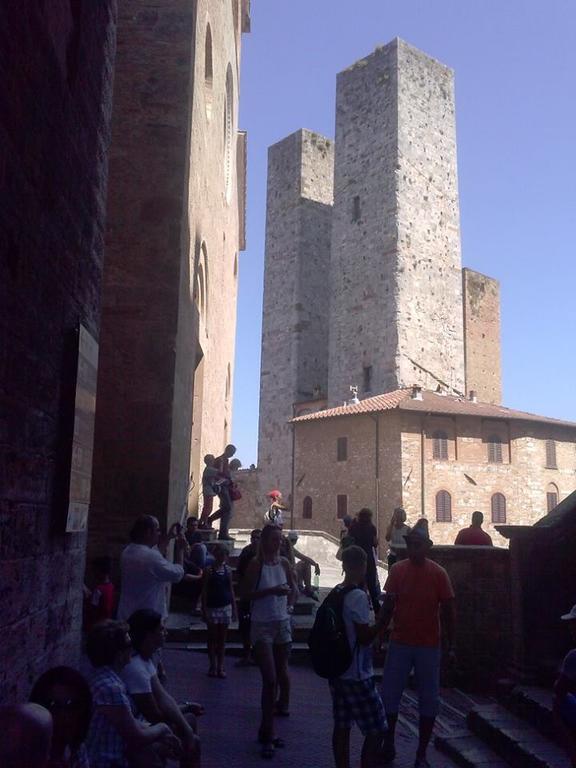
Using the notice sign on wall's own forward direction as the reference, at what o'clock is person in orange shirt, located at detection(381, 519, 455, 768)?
The person in orange shirt is roughly at 12 o'clock from the notice sign on wall.

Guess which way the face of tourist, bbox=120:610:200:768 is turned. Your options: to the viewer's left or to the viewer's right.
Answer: to the viewer's right

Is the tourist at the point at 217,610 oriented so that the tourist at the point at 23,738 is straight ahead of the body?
yes

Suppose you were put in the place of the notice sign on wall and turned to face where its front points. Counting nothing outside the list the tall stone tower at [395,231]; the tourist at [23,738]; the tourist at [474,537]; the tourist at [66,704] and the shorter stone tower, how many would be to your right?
2

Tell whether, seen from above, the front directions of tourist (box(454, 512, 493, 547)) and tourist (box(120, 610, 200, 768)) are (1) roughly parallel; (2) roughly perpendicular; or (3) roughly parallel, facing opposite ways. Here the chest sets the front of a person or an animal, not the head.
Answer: roughly perpendicular

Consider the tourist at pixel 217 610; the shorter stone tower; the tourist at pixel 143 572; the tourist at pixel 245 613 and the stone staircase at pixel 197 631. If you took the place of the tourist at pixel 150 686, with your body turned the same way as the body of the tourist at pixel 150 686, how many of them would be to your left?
5

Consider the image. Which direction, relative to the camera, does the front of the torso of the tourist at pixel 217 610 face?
toward the camera

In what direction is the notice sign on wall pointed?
to the viewer's right

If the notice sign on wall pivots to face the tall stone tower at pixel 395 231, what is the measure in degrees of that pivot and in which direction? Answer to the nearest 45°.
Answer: approximately 45° to its left

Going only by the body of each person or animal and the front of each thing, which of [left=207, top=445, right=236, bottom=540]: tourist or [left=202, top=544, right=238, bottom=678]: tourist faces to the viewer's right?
[left=207, top=445, right=236, bottom=540]: tourist

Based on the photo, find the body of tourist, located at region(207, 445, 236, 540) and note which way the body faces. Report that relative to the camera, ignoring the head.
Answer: to the viewer's right

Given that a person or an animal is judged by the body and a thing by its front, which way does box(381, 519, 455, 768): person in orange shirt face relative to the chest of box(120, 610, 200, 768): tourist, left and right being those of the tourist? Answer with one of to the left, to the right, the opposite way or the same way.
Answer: to the right

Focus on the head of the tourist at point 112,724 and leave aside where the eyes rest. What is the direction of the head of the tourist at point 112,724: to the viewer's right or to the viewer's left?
to the viewer's right

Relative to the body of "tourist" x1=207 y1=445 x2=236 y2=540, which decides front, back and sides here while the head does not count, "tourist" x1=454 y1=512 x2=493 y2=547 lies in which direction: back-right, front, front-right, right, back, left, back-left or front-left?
front-right

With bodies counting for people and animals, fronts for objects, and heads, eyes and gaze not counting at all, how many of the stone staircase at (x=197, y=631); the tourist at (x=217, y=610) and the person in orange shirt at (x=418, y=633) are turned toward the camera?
3
